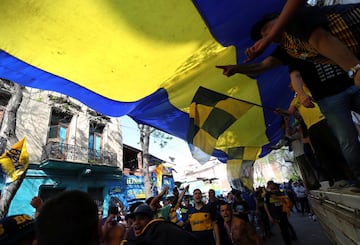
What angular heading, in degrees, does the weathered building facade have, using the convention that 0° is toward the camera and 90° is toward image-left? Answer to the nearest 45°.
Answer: approximately 315°

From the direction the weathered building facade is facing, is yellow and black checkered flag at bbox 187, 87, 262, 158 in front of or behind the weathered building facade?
in front

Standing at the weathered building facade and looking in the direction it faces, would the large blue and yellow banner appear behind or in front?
in front

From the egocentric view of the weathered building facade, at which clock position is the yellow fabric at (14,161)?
The yellow fabric is roughly at 2 o'clock from the weathered building facade.
